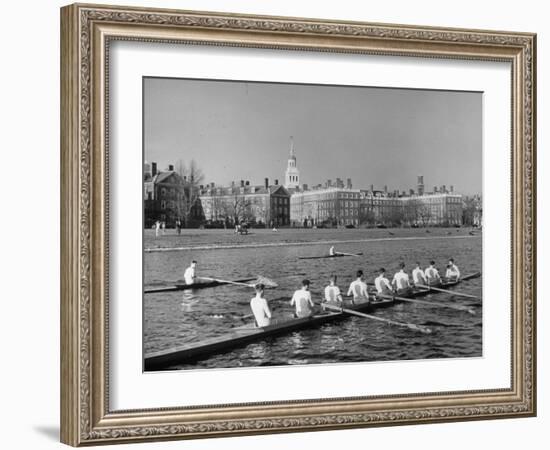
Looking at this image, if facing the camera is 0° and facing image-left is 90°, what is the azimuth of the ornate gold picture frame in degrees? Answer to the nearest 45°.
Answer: approximately 315°
